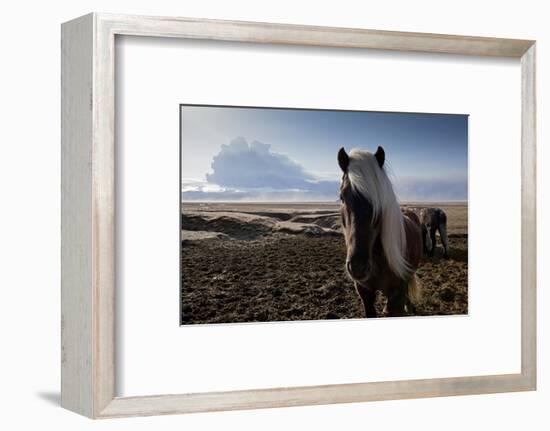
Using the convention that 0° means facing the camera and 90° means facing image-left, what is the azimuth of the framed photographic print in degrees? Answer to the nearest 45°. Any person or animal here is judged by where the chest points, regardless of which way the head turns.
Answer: approximately 315°
